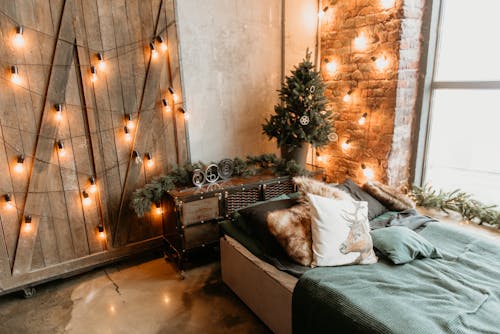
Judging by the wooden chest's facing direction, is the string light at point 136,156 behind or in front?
behind

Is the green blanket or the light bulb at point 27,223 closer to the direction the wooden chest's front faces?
the green blanket

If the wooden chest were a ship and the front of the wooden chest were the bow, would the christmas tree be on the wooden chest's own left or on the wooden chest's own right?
on the wooden chest's own left

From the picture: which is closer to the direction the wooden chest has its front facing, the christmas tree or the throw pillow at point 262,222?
the throw pillow

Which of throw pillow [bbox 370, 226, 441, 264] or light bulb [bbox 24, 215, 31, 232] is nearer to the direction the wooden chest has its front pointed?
the throw pillow

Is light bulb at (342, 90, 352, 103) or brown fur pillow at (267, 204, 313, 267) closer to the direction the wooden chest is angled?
the brown fur pillow

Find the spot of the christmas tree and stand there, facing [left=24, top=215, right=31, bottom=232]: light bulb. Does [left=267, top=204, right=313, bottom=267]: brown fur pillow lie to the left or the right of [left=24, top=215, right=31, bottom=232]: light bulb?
left

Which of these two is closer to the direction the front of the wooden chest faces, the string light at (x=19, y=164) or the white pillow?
the white pillow

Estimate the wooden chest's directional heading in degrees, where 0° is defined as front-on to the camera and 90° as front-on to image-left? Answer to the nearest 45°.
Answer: approximately 315°

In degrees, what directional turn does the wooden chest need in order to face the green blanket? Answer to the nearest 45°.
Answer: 0° — it already faces it

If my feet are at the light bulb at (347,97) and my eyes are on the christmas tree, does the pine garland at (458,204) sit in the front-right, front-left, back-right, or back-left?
back-left
